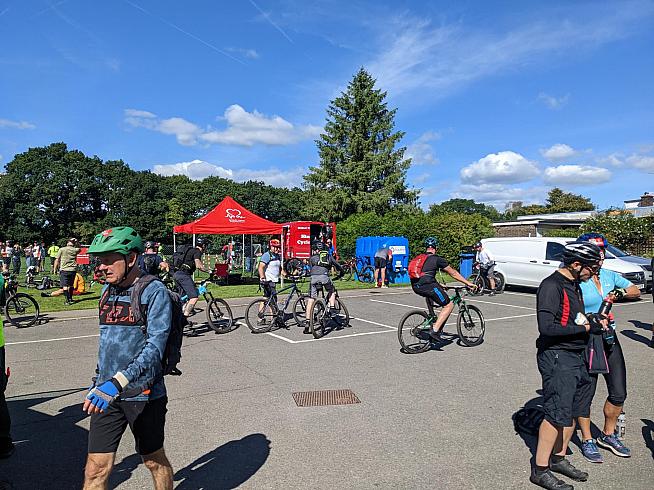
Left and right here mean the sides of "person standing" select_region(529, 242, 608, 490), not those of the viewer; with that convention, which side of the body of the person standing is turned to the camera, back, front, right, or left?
right

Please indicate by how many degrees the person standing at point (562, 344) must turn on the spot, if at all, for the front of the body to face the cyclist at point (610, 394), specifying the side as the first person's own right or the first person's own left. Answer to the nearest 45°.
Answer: approximately 45° to the first person's own left

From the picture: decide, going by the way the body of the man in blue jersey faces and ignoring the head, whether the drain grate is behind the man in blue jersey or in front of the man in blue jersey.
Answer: behind

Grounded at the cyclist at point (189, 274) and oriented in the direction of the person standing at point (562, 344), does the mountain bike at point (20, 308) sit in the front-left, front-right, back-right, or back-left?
back-right

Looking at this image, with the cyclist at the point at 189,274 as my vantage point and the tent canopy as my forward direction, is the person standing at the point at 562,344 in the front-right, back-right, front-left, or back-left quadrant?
back-right

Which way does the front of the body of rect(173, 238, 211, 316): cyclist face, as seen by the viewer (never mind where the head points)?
to the viewer's right

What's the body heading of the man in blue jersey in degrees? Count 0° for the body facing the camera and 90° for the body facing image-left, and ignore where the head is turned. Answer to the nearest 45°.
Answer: approximately 45°

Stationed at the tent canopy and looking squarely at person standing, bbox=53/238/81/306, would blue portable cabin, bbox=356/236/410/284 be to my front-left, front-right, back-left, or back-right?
back-left
